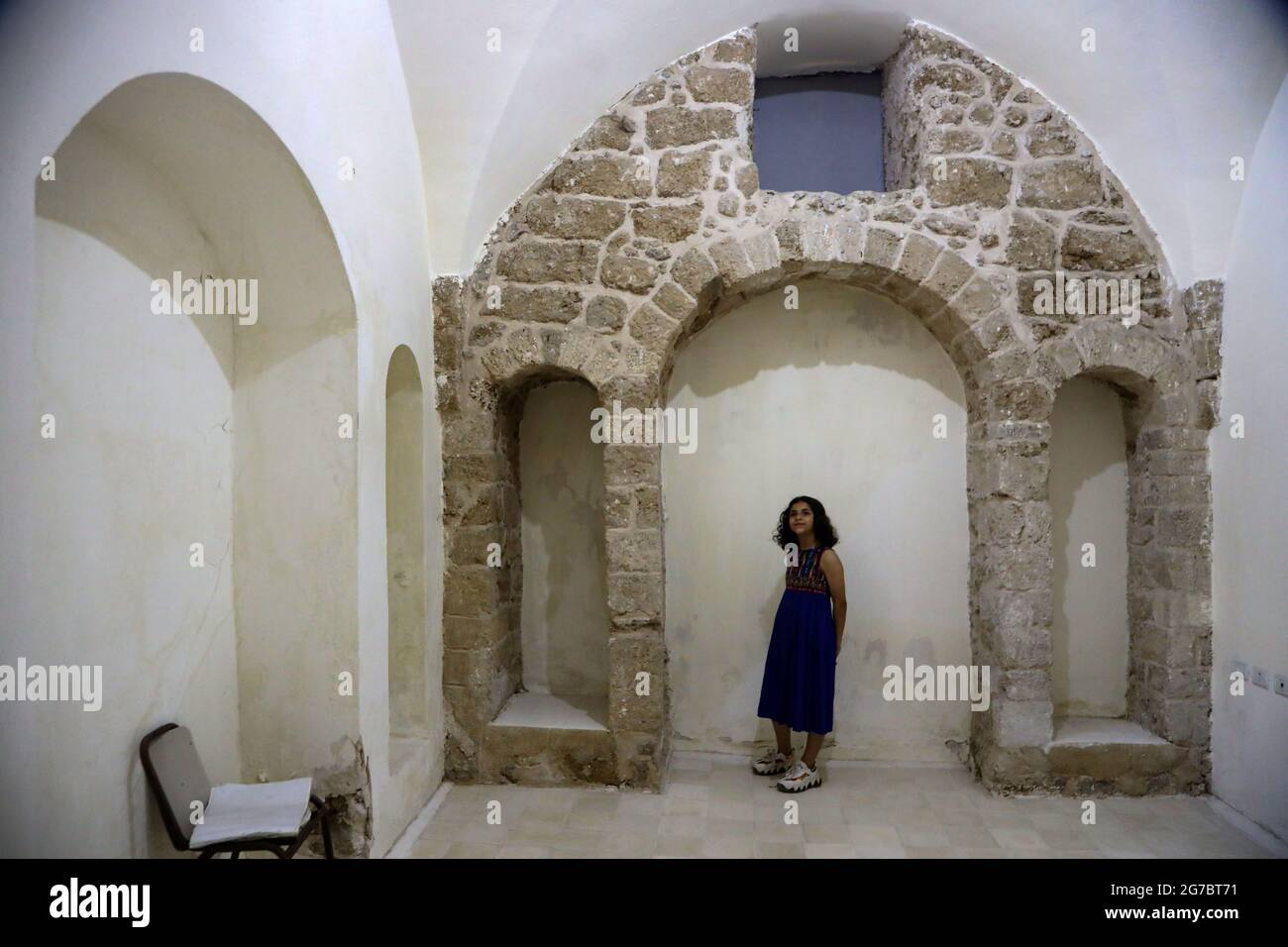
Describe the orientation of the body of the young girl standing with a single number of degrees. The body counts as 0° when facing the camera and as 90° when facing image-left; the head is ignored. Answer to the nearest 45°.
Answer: approximately 45°
